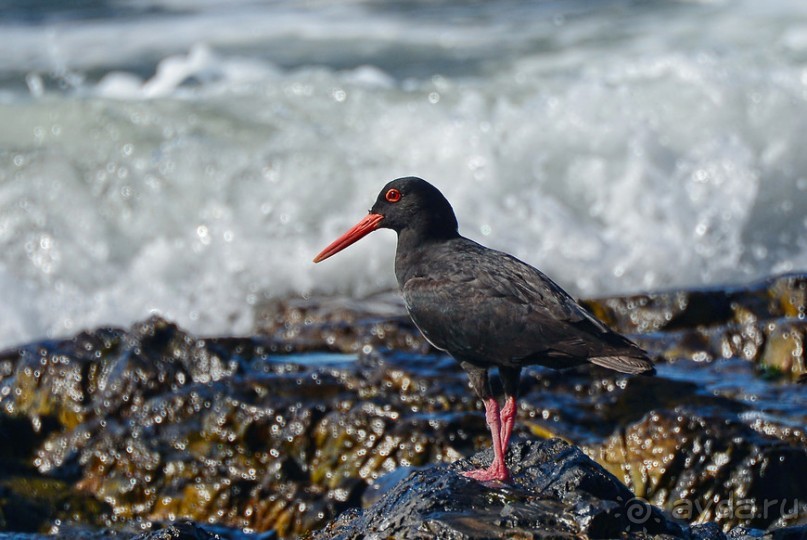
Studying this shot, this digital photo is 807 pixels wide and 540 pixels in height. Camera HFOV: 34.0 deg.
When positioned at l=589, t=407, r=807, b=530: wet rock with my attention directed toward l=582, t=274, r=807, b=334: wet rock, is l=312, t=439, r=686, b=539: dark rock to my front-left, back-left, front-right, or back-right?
back-left

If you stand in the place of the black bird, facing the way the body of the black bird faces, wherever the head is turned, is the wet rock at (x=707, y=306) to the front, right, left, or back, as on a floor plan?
right

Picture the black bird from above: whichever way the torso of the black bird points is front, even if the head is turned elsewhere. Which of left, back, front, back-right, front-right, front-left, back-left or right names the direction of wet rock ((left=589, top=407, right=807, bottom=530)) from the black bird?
back-right

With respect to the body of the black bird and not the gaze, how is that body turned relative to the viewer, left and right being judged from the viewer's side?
facing to the left of the viewer

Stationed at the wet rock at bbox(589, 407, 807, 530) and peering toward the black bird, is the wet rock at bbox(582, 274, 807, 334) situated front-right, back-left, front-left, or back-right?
back-right
